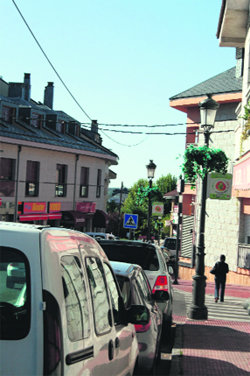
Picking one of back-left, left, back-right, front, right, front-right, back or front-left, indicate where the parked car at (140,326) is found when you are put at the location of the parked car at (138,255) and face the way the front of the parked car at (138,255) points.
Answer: back

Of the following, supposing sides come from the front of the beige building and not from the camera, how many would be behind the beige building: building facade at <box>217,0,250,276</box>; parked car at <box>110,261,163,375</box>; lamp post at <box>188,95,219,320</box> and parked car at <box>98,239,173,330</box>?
0

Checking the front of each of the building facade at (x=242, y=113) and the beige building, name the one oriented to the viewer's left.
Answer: the building facade

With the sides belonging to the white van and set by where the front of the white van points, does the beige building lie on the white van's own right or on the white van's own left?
on the white van's own left

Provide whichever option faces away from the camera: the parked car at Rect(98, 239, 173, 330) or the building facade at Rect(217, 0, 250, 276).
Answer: the parked car

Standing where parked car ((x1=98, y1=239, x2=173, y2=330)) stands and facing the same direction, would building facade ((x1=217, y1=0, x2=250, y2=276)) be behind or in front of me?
in front

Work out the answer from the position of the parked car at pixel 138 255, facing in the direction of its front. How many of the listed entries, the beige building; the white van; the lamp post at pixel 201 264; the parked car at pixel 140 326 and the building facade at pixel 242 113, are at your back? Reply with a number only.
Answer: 2

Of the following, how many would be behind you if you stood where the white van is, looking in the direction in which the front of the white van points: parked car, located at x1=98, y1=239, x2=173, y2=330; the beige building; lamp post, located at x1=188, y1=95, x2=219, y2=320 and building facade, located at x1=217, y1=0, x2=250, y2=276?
0

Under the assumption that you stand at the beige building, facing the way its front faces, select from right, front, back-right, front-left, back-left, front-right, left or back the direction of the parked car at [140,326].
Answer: front-right

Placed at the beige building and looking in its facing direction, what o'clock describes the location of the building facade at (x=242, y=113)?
The building facade is roughly at 1 o'clock from the beige building.

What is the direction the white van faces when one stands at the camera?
facing away from the viewer and to the right of the viewer

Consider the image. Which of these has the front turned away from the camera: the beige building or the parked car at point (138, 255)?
the parked car

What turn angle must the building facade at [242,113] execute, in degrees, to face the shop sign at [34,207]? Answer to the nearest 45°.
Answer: approximately 45° to its right

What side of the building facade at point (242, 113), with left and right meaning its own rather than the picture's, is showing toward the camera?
left

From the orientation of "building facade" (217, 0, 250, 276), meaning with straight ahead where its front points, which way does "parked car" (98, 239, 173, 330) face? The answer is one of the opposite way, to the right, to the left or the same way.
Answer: to the right

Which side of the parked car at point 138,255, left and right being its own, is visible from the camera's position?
back

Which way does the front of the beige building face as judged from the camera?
facing the viewer and to the right of the viewer
